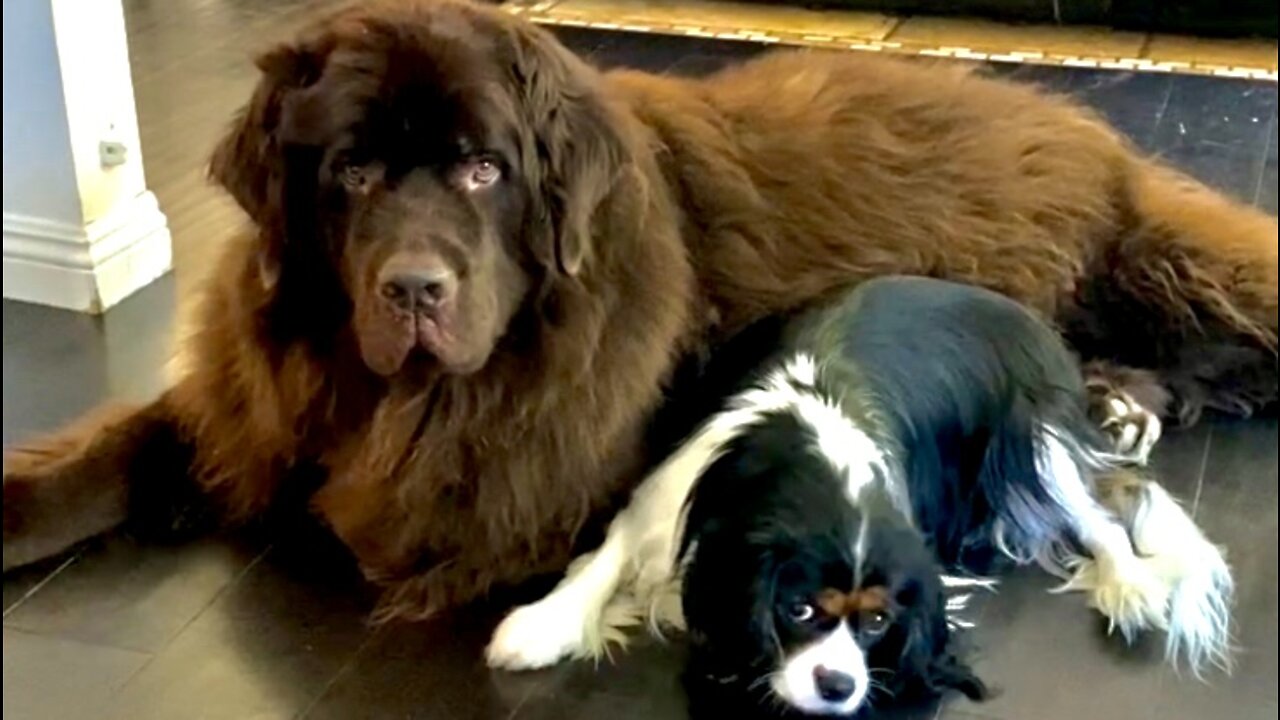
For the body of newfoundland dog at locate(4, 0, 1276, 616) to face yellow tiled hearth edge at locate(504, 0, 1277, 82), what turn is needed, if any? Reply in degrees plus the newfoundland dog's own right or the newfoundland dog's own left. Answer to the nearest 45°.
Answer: approximately 135° to the newfoundland dog's own right

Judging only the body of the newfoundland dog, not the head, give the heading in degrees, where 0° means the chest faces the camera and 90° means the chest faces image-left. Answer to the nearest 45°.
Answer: approximately 45°

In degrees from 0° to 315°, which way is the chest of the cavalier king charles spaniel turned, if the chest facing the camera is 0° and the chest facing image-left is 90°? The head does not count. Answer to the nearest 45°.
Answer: approximately 45°

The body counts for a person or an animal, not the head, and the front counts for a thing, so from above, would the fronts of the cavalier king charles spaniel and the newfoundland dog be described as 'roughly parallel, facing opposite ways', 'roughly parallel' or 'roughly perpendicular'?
roughly parallel

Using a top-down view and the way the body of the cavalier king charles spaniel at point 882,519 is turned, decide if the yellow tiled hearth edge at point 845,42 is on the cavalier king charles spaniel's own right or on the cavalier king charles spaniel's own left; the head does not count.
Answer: on the cavalier king charles spaniel's own right
